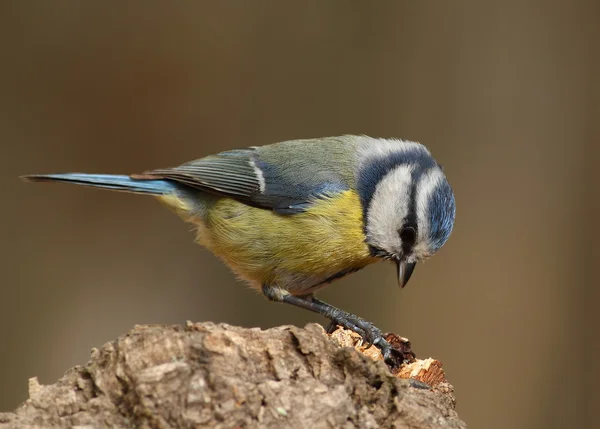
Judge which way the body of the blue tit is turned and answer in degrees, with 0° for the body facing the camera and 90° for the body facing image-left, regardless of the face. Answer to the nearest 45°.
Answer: approximately 270°
